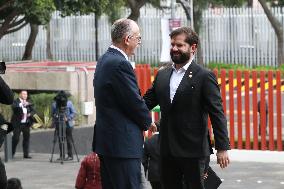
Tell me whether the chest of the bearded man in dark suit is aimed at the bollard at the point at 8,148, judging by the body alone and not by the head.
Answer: no

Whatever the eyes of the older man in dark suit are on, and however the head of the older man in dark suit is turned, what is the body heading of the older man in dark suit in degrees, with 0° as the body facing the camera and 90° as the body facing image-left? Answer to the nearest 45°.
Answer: approximately 225°

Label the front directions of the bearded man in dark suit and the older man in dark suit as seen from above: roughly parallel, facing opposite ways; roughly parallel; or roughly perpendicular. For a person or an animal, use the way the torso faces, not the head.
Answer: roughly parallel, facing opposite ways

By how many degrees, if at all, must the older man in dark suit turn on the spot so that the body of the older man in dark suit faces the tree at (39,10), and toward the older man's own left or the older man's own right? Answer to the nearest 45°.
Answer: approximately 45° to the older man's own left

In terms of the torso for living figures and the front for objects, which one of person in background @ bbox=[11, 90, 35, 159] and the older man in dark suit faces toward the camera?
the person in background

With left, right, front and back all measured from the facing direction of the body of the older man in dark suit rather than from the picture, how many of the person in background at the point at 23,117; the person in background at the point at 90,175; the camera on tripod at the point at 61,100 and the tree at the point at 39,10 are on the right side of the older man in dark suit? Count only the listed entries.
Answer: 0

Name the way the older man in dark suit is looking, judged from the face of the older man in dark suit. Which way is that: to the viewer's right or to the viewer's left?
to the viewer's right

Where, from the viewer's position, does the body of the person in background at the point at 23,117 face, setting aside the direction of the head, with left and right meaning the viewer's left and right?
facing the viewer

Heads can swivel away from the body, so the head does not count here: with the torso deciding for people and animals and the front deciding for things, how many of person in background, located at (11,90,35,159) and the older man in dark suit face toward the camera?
1

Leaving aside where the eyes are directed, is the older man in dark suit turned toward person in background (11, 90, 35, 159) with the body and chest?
no

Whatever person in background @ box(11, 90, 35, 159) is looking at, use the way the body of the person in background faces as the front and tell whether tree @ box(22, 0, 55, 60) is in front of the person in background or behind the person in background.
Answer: behind

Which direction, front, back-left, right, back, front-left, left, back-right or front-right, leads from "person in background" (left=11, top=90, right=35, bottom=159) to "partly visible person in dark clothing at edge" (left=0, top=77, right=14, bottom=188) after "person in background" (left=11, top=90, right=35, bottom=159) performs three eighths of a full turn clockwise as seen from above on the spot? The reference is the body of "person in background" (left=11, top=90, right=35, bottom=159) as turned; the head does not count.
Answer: back-left

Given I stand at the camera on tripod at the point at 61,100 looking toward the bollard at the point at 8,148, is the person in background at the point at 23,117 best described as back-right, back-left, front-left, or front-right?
front-right
